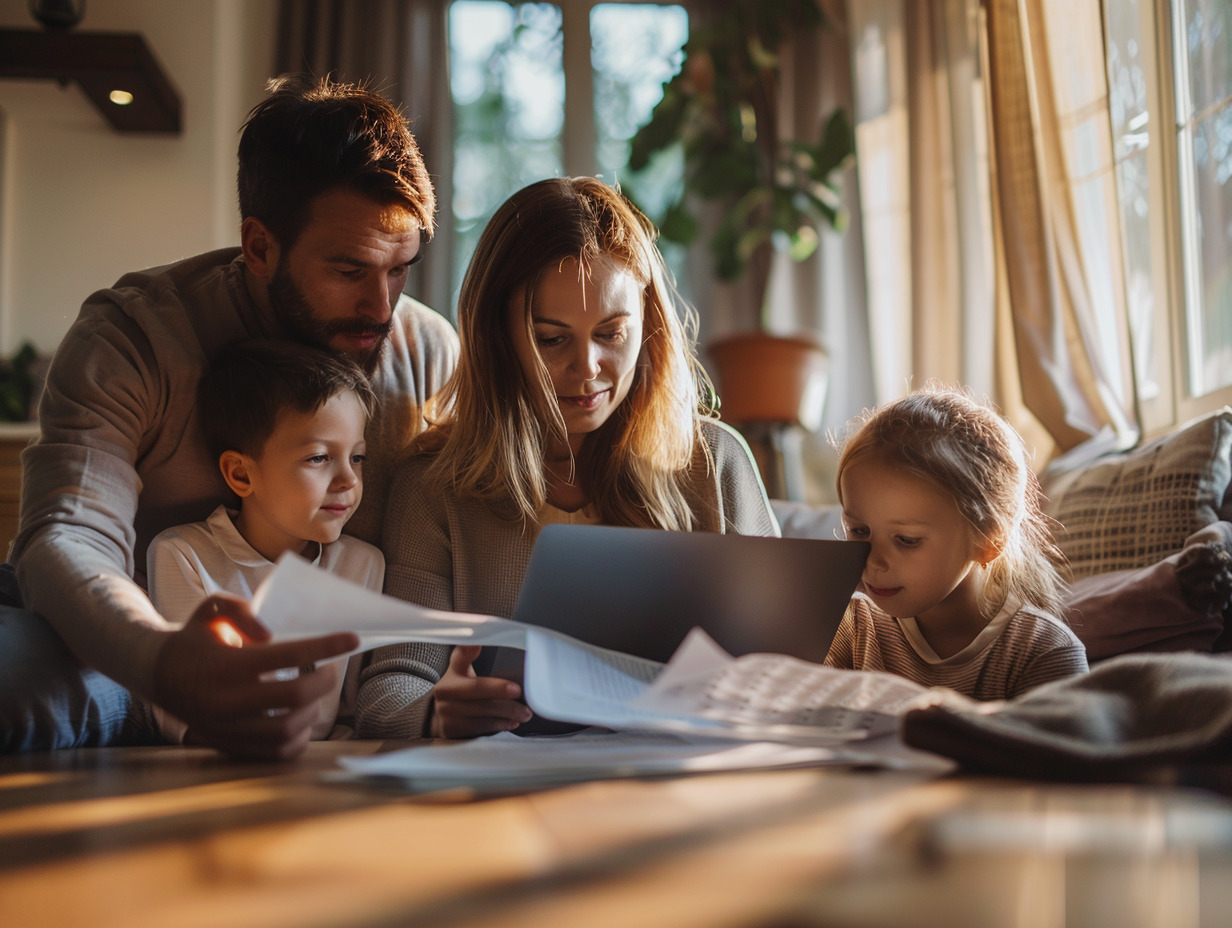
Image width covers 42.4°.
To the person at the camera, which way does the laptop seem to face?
facing away from the viewer

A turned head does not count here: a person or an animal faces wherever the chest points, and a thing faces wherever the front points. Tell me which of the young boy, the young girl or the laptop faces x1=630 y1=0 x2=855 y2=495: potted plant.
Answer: the laptop

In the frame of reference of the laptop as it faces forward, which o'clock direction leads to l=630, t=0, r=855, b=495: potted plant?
The potted plant is roughly at 12 o'clock from the laptop.

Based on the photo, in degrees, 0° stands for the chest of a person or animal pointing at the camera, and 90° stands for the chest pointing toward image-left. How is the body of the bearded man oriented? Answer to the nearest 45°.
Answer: approximately 315°

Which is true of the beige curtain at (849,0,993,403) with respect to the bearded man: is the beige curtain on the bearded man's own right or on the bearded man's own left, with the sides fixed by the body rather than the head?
on the bearded man's own left
